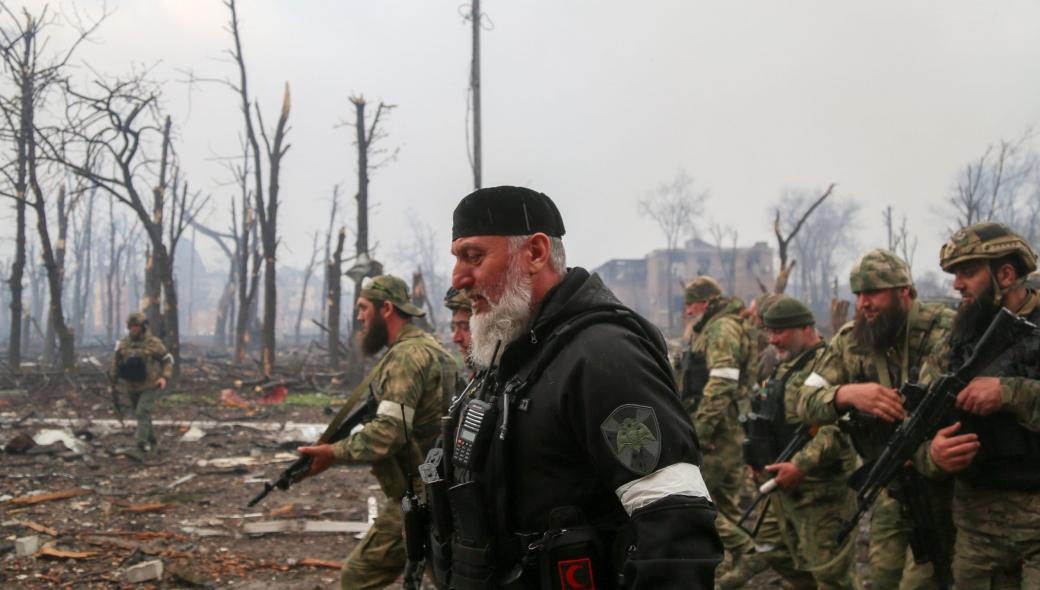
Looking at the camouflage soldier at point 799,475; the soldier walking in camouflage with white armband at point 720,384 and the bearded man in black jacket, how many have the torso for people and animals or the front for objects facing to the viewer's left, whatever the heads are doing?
3

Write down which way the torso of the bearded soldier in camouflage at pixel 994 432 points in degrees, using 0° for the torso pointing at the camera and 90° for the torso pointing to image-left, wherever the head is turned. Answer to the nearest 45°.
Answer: approximately 45°

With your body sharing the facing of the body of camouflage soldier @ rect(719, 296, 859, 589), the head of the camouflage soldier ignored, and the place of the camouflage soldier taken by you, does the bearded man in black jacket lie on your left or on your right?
on your left

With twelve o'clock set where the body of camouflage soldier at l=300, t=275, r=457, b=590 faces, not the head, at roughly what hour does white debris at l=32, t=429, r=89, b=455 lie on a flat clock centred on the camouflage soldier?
The white debris is roughly at 2 o'clock from the camouflage soldier.

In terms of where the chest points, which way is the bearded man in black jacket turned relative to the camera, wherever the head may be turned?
to the viewer's left

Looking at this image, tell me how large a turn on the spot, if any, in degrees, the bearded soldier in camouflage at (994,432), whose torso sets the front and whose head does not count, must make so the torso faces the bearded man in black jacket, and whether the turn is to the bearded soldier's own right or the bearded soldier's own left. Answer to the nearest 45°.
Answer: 0° — they already face them

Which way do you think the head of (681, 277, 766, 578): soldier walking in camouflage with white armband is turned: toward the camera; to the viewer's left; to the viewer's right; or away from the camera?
to the viewer's left

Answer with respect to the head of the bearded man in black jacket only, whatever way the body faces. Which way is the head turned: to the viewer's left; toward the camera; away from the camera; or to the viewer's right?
to the viewer's left

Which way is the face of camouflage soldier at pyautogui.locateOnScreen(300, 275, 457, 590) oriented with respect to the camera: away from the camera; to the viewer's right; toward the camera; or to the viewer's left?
to the viewer's left

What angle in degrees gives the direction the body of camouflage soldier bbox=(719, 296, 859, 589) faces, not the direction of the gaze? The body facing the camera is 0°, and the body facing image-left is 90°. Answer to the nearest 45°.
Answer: approximately 90°

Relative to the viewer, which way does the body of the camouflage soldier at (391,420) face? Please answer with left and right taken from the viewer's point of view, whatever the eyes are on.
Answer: facing to the left of the viewer

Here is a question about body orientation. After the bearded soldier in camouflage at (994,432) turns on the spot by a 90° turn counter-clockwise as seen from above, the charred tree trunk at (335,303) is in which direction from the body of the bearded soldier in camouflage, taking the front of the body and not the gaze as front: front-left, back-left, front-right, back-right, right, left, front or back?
back
